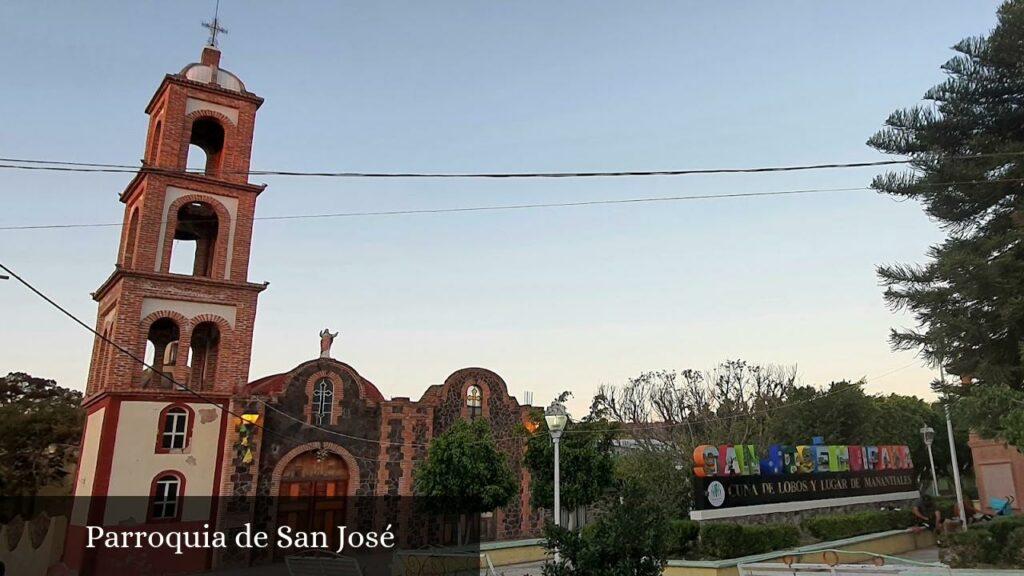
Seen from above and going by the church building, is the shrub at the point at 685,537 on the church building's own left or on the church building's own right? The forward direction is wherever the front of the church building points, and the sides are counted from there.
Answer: on the church building's own left

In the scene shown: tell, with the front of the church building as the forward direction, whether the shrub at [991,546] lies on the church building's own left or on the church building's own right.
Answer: on the church building's own left

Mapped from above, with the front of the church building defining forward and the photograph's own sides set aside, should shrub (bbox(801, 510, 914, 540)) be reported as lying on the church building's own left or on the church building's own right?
on the church building's own left

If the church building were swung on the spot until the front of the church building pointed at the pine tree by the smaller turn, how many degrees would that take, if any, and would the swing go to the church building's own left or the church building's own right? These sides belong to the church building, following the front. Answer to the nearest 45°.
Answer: approximately 45° to the church building's own left

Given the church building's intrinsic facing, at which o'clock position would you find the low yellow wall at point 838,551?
The low yellow wall is roughly at 10 o'clock from the church building.

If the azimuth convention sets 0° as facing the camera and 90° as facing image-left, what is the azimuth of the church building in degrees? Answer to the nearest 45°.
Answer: approximately 0°

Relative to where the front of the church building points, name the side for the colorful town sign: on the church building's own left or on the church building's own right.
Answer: on the church building's own left
